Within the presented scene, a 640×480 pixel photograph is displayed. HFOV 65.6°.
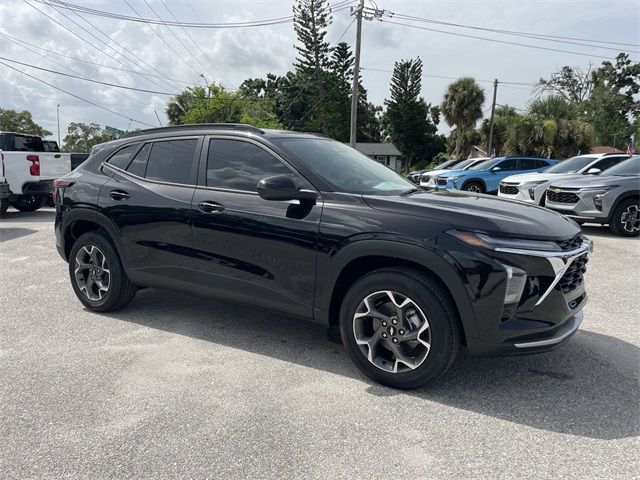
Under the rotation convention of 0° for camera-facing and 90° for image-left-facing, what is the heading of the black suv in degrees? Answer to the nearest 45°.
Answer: approximately 315°

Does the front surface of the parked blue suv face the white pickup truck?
yes

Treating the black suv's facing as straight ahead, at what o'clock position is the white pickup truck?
The white pickup truck is roughly at 6 o'clock from the black suv.

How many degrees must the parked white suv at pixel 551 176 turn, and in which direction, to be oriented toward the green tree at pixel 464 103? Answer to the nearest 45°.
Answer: approximately 135° to its right

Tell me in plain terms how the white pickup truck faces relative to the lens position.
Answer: facing away from the viewer and to the left of the viewer

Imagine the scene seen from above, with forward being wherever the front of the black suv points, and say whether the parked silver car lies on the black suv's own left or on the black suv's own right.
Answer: on the black suv's own left

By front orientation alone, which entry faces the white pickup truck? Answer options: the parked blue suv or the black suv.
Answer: the parked blue suv

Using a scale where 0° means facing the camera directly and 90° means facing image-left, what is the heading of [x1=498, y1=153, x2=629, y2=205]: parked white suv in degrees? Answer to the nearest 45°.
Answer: approximately 45°

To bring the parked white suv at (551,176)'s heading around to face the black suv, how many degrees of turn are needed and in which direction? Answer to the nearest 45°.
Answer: approximately 45° to its left

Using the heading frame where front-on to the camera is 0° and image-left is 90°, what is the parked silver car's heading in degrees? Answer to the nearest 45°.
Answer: approximately 45°

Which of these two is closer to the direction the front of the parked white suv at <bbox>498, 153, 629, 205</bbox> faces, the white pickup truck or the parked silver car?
the white pickup truck
